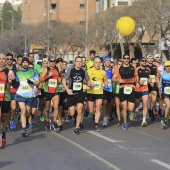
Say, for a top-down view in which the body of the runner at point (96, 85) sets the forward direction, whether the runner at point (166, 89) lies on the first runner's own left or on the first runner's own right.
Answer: on the first runner's own left

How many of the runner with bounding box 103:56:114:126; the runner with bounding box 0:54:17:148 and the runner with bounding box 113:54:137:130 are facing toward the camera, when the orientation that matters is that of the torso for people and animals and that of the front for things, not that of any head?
3

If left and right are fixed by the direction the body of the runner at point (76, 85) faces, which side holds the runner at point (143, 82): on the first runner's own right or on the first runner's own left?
on the first runner's own left

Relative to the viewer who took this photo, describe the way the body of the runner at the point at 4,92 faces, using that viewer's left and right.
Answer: facing the viewer

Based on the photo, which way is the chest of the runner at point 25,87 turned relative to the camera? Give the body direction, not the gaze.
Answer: toward the camera

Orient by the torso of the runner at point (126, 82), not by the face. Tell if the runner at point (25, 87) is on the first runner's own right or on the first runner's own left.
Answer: on the first runner's own right

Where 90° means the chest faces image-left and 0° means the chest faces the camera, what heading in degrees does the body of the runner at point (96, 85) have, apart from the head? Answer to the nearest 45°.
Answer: approximately 0°
